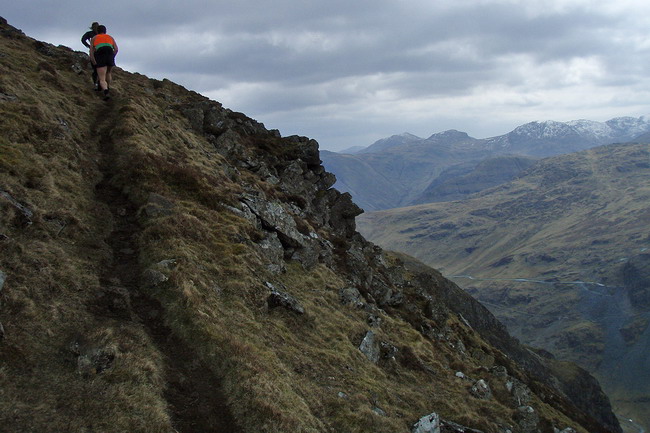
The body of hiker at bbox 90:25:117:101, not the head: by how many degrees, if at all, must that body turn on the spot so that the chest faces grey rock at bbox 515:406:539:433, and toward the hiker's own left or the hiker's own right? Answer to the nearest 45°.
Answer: approximately 135° to the hiker's own right

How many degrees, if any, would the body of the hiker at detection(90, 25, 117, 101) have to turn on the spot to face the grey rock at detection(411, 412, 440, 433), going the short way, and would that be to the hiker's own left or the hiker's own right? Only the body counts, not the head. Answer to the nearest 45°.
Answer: approximately 135° to the hiker's own right

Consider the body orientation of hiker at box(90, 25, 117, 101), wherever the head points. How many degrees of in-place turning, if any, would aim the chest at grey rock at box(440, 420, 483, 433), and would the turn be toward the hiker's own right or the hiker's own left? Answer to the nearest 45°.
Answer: approximately 135° to the hiker's own right

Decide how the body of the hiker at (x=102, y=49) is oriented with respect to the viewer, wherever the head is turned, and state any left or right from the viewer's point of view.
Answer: facing away from the viewer

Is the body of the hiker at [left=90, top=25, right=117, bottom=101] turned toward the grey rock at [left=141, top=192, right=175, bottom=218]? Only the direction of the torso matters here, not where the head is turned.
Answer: no

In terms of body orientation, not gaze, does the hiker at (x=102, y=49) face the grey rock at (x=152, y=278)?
no

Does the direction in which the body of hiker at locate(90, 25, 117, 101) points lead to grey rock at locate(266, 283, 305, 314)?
no

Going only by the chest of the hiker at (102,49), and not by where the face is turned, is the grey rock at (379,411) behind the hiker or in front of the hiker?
behind
